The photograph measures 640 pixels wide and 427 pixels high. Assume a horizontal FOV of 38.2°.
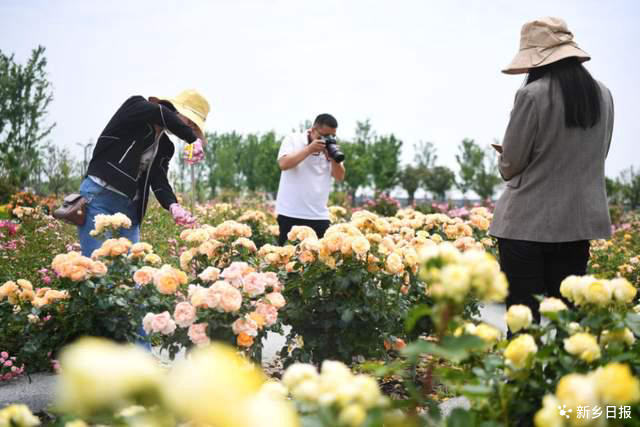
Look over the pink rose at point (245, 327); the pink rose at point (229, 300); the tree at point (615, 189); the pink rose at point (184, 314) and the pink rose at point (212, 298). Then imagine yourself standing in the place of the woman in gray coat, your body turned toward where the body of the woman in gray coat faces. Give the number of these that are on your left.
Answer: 4

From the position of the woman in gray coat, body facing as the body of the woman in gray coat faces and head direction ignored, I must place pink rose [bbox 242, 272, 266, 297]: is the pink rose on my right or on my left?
on my left

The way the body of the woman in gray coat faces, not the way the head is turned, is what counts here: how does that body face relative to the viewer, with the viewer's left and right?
facing away from the viewer and to the left of the viewer

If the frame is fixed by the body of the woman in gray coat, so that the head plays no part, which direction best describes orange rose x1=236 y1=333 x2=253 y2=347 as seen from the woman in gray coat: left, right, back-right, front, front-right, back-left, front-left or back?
left

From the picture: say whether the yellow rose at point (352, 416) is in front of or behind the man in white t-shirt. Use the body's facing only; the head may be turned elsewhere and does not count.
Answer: in front

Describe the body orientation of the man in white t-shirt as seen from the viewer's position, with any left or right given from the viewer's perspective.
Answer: facing the viewer and to the right of the viewer

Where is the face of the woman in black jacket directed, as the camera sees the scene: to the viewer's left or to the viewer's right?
to the viewer's right

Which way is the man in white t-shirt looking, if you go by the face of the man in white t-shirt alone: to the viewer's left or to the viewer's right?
to the viewer's right

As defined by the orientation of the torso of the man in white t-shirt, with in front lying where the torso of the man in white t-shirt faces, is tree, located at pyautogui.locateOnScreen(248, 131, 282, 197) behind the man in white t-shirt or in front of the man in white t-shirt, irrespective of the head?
behind

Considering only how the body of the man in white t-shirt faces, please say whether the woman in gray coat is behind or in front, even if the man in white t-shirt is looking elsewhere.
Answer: in front

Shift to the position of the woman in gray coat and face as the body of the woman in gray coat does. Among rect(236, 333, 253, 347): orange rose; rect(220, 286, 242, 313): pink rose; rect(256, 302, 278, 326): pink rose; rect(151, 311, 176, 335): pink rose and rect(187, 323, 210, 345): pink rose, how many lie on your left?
5

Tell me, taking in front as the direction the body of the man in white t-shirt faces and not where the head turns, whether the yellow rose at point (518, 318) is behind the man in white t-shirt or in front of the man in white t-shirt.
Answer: in front

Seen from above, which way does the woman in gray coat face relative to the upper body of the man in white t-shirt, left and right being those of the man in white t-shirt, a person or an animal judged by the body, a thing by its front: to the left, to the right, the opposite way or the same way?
the opposite way

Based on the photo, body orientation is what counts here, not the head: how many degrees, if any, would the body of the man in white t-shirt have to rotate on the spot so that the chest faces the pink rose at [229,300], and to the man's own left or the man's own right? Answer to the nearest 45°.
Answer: approximately 45° to the man's own right

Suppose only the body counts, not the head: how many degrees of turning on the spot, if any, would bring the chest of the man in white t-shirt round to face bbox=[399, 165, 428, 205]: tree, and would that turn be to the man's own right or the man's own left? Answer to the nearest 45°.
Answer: approximately 135° to the man's own left

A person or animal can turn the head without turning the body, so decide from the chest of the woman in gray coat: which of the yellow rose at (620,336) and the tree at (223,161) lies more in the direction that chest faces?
the tree
